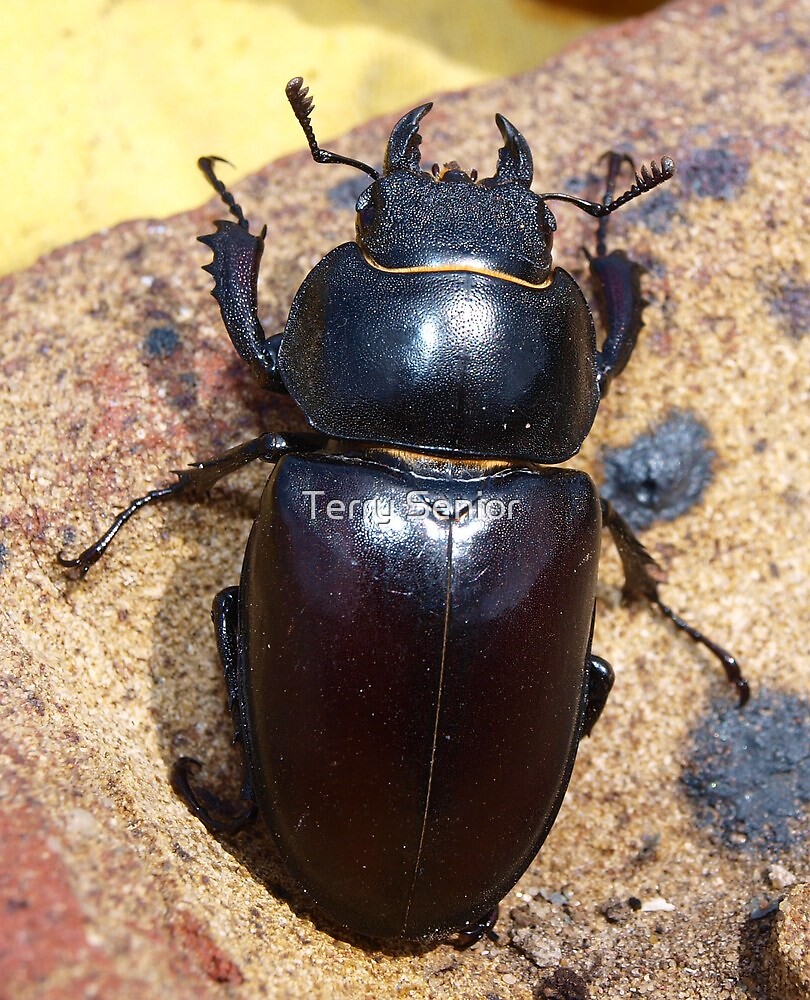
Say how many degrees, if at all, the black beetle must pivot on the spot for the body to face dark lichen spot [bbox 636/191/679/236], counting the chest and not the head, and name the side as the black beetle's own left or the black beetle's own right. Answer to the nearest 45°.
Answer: approximately 45° to the black beetle's own right

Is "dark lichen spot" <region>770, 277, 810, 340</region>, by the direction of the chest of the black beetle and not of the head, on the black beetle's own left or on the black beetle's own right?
on the black beetle's own right

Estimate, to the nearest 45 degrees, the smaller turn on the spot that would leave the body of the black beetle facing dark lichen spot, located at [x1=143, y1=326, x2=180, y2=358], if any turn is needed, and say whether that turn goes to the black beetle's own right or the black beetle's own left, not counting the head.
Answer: approximately 45° to the black beetle's own left

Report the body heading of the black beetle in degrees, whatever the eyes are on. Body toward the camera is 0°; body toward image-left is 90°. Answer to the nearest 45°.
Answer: approximately 180°
